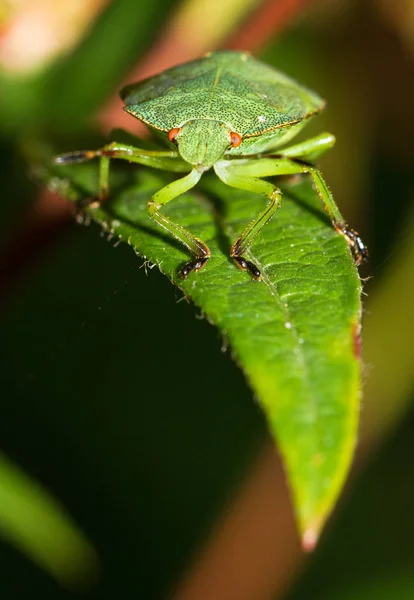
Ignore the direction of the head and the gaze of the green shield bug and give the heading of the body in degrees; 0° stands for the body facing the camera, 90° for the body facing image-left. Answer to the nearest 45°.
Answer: approximately 0°

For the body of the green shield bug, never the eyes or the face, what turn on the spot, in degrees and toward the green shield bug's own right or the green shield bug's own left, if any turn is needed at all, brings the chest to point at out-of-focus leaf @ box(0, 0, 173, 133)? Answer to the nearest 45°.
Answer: approximately 180°

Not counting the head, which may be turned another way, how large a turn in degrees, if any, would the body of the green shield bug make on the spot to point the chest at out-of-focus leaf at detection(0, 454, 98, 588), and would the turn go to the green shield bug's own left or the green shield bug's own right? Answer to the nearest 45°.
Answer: approximately 90° to the green shield bug's own right
